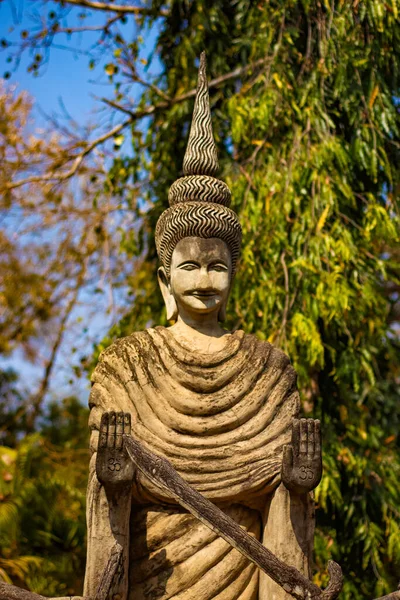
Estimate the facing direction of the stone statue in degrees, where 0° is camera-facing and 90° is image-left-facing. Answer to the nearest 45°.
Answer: approximately 0°

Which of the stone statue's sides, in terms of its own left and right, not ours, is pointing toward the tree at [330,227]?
back

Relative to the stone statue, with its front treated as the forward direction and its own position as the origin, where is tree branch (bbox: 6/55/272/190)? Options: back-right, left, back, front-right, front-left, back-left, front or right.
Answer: back

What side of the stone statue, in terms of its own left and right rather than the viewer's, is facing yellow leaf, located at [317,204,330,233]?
back

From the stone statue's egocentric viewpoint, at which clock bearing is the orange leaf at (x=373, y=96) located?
The orange leaf is roughly at 7 o'clock from the stone statue.
